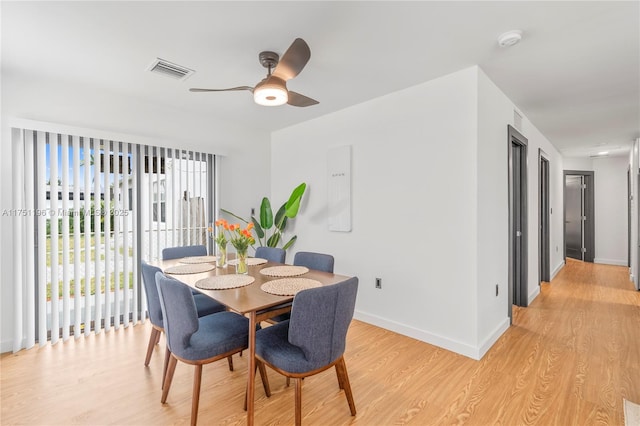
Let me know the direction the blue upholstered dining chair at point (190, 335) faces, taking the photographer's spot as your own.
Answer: facing away from the viewer and to the right of the viewer

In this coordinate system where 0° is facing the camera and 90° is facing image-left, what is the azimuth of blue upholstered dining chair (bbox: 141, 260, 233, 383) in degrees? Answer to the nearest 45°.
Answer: approximately 225°

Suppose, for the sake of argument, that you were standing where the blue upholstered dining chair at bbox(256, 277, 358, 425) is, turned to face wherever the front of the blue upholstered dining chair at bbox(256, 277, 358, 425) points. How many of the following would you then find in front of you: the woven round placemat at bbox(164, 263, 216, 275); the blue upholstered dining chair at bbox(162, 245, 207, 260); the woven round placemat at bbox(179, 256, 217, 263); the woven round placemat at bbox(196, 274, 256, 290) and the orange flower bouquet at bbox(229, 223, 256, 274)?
5

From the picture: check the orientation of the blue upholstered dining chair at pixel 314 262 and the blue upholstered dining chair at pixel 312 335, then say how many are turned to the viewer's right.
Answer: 0

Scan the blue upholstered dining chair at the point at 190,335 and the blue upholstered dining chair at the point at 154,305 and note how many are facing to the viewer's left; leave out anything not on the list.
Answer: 0

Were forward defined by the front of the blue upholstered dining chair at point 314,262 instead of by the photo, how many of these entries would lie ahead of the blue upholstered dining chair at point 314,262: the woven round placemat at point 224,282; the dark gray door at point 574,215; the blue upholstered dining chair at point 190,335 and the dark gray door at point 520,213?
2

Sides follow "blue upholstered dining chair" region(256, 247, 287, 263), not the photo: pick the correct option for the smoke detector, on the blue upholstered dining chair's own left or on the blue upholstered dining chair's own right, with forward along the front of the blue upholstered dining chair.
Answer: on the blue upholstered dining chair's own left

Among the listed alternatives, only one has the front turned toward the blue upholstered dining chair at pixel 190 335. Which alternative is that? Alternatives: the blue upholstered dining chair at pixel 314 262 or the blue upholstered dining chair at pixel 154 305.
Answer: the blue upholstered dining chair at pixel 314 262

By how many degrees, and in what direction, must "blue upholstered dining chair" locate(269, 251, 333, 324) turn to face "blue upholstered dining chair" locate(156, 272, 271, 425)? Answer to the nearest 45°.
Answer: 0° — it already faces it

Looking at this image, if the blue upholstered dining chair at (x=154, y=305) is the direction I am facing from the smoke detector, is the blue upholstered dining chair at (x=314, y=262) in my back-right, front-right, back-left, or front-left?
front-right

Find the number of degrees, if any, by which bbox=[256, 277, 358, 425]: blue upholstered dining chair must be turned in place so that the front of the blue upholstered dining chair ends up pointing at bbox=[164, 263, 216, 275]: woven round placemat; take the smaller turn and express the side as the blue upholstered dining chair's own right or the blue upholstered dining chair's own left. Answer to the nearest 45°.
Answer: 0° — it already faces it

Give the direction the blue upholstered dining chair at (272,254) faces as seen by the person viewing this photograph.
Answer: facing the viewer and to the left of the viewer

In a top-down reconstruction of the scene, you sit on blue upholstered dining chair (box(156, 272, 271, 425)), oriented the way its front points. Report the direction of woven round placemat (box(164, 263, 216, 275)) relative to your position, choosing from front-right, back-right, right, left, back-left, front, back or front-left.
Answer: front-left

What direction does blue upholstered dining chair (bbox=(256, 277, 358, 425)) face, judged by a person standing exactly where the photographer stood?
facing away from the viewer and to the left of the viewer
